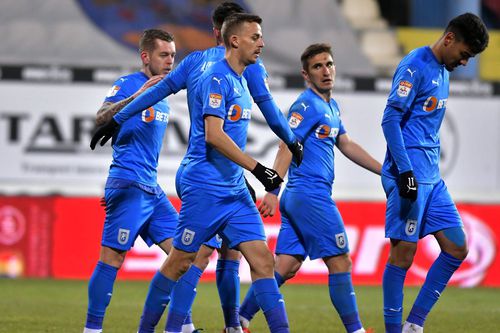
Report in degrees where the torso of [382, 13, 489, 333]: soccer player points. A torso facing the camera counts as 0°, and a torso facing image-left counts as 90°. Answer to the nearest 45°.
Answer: approximately 315°

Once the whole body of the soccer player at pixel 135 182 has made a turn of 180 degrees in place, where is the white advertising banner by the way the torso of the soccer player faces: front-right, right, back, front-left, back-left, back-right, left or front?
front-right

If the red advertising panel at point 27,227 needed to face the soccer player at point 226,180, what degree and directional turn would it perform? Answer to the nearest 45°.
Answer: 0° — it already faces them

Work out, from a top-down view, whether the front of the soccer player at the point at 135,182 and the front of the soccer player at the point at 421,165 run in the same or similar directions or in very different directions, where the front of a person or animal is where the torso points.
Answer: same or similar directions

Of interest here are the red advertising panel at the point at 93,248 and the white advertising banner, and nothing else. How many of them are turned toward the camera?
2

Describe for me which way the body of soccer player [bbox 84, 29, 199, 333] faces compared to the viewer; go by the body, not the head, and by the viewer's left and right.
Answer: facing the viewer and to the right of the viewer

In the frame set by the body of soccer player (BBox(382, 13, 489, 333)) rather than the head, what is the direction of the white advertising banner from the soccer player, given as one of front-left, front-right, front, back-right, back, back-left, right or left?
back

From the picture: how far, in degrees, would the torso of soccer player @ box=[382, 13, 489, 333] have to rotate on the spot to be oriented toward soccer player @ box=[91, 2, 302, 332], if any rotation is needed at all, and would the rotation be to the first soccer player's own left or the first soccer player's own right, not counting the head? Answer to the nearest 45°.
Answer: approximately 90° to the first soccer player's own right

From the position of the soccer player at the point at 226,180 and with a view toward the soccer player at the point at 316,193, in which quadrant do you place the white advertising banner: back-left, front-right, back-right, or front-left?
front-left

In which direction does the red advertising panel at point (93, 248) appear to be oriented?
toward the camera

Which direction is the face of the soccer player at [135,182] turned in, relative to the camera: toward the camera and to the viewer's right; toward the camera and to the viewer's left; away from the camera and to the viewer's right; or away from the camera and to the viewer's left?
toward the camera and to the viewer's right

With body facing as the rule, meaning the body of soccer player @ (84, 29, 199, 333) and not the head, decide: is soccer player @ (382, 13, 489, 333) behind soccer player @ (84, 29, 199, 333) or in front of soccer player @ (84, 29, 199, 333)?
in front

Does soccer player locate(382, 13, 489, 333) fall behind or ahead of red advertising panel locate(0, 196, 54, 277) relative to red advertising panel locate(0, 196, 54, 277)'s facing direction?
ahead

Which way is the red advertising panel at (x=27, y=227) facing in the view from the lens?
facing the viewer

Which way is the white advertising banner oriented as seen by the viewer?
toward the camera
